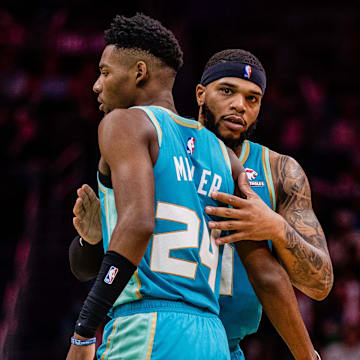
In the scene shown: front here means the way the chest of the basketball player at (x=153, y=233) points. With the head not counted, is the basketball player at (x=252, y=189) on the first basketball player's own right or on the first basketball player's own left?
on the first basketball player's own right

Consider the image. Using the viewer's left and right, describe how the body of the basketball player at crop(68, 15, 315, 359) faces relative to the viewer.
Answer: facing away from the viewer and to the left of the viewer

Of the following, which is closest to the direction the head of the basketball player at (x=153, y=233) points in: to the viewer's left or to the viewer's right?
to the viewer's left
